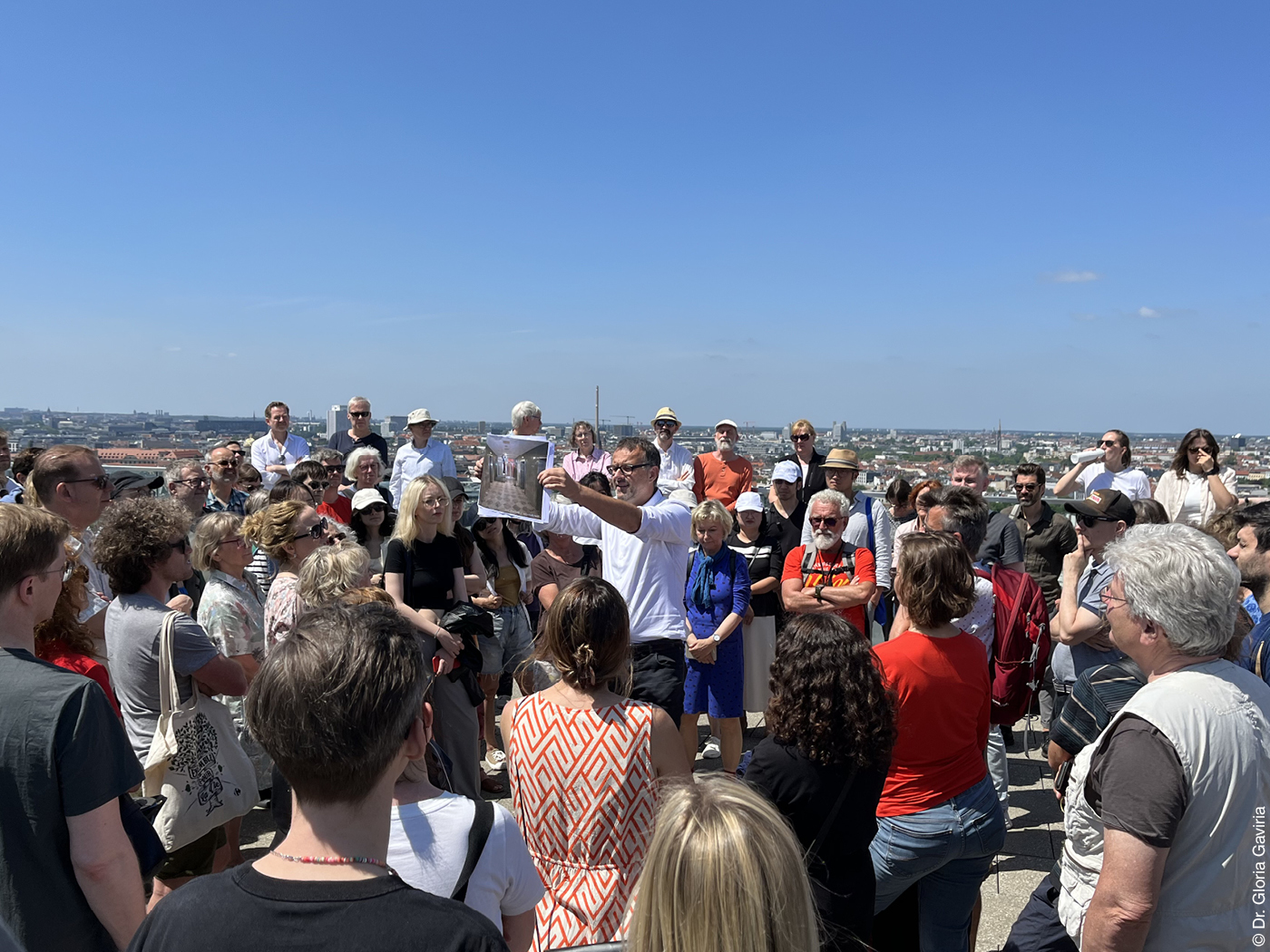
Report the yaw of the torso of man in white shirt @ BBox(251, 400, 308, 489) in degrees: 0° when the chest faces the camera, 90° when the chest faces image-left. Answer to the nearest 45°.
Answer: approximately 0°

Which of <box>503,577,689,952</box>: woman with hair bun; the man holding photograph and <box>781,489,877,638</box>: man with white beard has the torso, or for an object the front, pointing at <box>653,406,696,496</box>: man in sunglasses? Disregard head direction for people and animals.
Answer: the woman with hair bun

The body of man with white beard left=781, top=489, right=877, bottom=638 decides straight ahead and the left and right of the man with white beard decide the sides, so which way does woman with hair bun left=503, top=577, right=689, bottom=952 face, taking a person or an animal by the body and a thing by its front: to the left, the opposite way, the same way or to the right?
the opposite way

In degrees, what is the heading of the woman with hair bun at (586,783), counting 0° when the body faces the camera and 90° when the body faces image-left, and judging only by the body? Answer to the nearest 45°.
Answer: approximately 180°

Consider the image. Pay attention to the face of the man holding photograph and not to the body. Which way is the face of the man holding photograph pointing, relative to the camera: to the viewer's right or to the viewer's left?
to the viewer's left

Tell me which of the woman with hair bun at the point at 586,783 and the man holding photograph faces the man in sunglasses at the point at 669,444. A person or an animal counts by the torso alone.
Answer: the woman with hair bun

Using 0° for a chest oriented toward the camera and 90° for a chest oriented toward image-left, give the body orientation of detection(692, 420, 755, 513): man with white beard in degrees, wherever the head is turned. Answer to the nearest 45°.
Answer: approximately 0°

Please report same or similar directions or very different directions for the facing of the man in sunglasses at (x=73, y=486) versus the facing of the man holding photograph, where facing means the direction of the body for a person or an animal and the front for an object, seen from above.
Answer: very different directions
